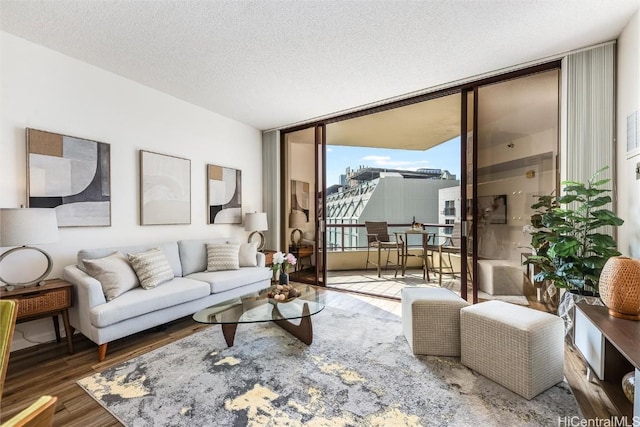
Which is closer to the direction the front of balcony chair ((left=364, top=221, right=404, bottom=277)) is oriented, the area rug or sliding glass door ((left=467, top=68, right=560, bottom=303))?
the sliding glass door

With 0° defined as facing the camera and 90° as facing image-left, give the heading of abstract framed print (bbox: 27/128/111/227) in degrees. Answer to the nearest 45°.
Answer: approximately 315°

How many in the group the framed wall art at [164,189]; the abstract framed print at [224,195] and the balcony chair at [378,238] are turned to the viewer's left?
0

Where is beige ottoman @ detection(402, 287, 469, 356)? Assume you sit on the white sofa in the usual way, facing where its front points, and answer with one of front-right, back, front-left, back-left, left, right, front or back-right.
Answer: front

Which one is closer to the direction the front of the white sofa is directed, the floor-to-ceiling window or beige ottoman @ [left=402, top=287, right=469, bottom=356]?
the beige ottoman

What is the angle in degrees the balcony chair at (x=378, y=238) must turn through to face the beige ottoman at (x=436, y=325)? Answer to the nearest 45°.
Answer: approximately 45° to its right

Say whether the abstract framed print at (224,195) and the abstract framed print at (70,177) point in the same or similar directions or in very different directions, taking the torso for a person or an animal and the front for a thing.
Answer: same or similar directions

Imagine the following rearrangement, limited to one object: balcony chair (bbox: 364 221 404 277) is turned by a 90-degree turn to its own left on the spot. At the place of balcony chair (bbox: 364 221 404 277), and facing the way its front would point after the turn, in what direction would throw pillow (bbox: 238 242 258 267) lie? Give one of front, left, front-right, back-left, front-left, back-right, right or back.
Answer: back

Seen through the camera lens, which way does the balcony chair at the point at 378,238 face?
facing the viewer and to the right of the viewer

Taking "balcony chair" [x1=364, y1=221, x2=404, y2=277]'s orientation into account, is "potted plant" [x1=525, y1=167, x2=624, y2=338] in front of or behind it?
in front

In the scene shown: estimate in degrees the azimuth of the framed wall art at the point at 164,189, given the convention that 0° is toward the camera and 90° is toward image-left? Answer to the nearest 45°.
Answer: approximately 315°

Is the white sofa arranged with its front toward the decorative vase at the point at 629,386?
yes

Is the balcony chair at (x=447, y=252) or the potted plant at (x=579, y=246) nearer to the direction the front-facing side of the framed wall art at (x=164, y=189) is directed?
the potted plant

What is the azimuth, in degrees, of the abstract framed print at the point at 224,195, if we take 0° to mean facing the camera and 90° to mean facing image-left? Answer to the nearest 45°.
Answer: approximately 315°
